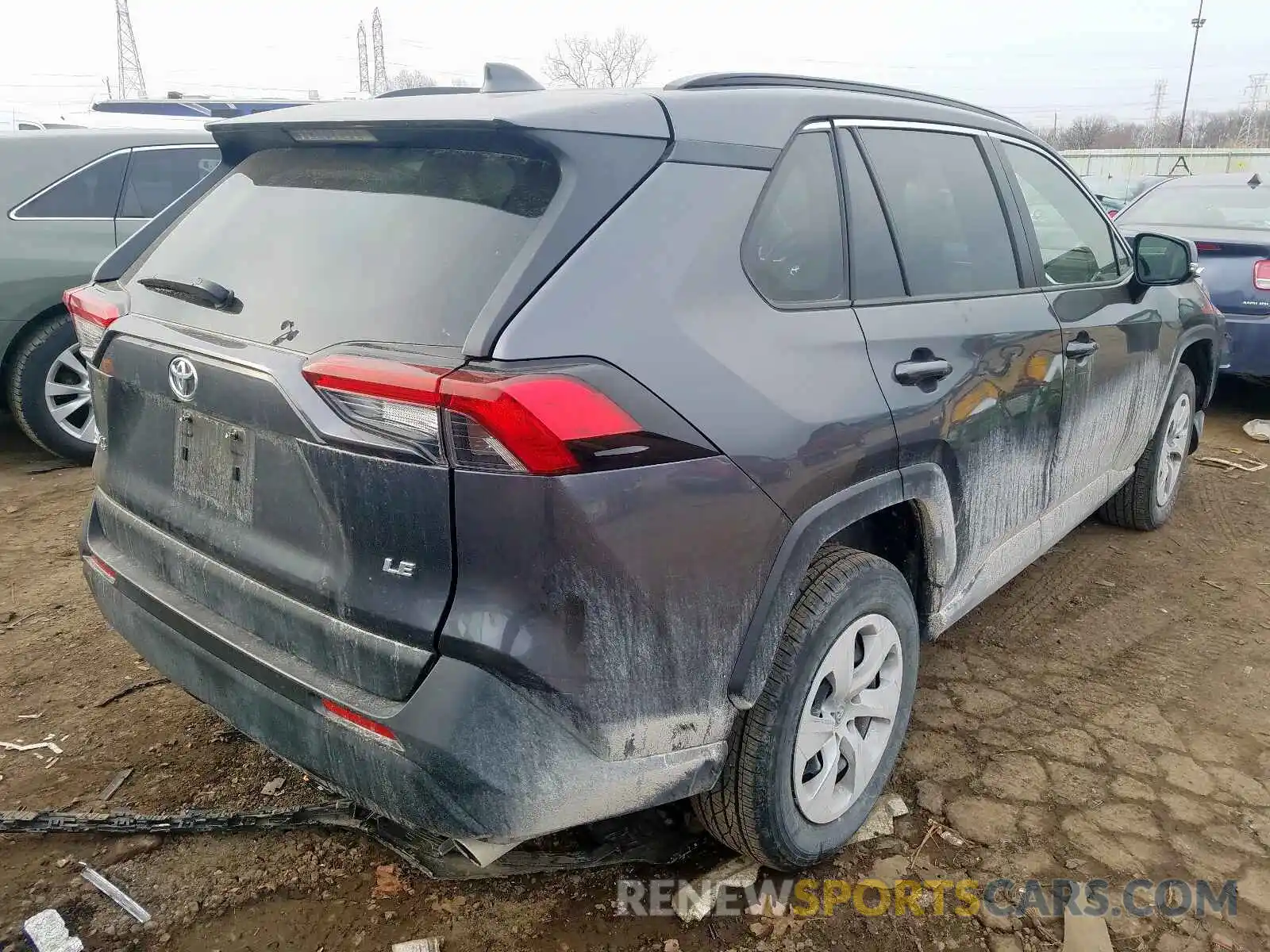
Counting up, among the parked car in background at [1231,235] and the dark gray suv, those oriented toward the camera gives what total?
0

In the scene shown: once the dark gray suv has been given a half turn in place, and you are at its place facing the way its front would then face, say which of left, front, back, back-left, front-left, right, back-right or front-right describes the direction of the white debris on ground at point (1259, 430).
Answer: back

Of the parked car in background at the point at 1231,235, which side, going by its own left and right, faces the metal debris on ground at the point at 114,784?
back

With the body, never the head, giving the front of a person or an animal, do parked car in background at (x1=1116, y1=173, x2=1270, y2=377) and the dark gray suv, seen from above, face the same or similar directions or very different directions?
same or similar directions

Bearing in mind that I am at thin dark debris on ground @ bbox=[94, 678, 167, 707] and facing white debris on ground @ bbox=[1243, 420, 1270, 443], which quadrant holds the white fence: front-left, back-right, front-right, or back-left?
front-left

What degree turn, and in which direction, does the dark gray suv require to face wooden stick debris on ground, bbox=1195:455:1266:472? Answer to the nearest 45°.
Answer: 0° — it already faces it

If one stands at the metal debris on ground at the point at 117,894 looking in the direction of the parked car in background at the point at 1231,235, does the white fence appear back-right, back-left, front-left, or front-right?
front-left

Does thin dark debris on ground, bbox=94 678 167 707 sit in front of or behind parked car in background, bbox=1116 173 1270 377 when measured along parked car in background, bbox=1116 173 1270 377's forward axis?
behind

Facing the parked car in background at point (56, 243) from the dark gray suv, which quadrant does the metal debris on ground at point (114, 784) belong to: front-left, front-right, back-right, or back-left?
front-left

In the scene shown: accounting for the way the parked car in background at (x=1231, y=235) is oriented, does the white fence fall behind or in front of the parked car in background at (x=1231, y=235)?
in front

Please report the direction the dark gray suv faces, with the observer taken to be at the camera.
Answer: facing away from the viewer and to the right of the viewer

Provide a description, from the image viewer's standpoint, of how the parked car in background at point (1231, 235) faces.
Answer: facing away from the viewer

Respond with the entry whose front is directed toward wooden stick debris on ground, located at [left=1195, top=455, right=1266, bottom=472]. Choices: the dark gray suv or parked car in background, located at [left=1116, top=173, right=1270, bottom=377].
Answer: the dark gray suv
